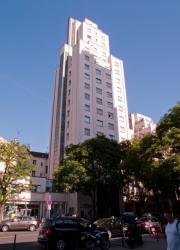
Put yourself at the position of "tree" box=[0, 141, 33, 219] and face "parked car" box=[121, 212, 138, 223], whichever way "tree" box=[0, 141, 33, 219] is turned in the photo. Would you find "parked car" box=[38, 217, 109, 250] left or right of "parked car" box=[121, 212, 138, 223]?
right

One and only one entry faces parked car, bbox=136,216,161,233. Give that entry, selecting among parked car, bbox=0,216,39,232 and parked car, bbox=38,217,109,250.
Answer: parked car, bbox=38,217,109,250

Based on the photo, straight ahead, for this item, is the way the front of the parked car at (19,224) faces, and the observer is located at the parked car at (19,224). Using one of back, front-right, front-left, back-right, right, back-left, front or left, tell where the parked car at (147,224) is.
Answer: back-left

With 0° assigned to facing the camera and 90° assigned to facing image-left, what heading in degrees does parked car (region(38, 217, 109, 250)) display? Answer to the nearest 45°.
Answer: approximately 225°

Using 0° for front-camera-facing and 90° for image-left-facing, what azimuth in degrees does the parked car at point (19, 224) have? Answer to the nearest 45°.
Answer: approximately 90°

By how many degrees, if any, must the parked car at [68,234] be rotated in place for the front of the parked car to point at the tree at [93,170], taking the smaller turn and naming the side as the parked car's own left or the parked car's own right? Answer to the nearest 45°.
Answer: approximately 45° to the parked car's own left

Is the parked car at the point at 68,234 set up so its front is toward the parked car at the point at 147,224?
yes

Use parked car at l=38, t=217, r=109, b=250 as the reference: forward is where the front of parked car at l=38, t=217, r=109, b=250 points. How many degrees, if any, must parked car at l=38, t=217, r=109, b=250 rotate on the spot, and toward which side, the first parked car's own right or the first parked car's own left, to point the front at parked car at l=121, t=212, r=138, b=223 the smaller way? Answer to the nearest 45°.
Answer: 0° — it already faces it

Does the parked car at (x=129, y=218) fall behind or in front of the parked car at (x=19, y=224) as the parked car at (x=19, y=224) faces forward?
behind
